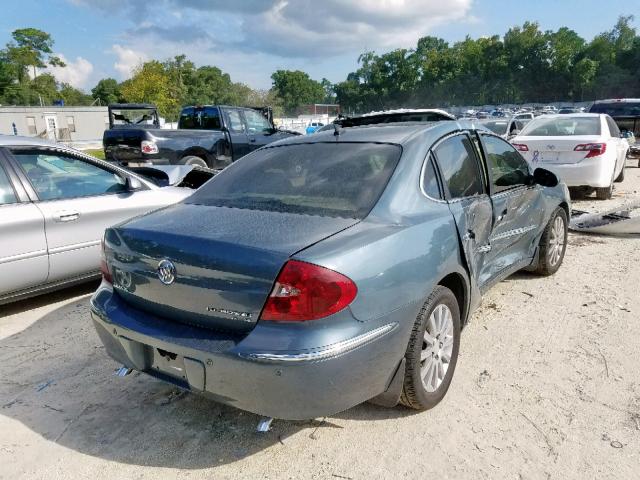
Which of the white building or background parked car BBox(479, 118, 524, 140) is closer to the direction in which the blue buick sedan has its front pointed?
the background parked car

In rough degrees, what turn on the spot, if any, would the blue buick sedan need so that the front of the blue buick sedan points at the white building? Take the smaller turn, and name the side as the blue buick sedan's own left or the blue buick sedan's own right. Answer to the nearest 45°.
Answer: approximately 90° to the blue buick sedan's own left

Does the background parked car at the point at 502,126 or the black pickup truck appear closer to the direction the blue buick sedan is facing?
the background parked car

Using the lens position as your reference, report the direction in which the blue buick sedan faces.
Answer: facing away from the viewer and to the right of the viewer

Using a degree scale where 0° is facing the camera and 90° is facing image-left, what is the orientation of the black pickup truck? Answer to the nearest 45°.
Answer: approximately 225°

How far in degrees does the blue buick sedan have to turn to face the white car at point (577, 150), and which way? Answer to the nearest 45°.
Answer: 0° — it already faces it

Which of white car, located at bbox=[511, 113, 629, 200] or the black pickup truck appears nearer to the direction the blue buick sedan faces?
the white car

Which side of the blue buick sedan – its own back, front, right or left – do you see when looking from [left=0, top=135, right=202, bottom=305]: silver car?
left

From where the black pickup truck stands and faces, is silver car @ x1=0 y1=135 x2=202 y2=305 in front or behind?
behind

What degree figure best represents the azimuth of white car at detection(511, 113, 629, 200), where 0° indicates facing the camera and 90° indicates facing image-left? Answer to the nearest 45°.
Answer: approximately 180°

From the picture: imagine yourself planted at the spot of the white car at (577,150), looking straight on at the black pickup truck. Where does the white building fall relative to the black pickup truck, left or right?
right

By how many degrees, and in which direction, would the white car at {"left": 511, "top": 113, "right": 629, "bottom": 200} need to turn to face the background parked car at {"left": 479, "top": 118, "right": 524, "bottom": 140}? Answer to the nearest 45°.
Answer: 0° — it already faces it
